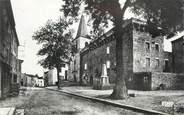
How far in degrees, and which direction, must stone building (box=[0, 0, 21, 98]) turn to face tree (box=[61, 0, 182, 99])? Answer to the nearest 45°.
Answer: approximately 45° to its right

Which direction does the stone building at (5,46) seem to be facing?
to the viewer's right

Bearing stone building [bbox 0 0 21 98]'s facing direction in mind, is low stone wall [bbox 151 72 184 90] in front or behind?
in front
